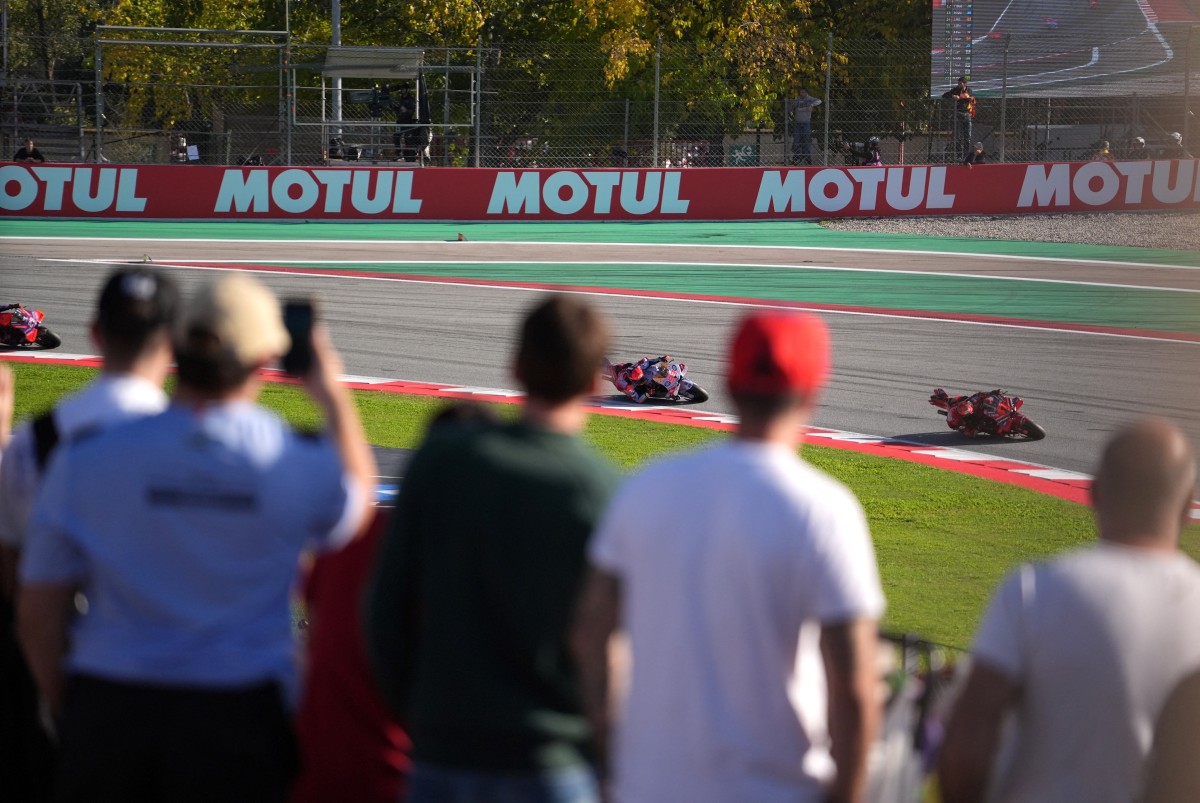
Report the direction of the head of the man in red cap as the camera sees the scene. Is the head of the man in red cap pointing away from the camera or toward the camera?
away from the camera

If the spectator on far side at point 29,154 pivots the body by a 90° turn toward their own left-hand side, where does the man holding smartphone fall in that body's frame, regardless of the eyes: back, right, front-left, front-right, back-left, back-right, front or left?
right

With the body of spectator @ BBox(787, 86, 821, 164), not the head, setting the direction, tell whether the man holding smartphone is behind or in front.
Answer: in front

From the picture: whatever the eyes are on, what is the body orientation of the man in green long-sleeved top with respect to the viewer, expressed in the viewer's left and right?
facing away from the viewer

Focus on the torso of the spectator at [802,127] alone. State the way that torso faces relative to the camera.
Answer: toward the camera

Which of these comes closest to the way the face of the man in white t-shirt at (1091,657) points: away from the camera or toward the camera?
away from the camera

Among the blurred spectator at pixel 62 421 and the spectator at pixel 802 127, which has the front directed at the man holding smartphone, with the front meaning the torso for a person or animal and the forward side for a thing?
the spectator

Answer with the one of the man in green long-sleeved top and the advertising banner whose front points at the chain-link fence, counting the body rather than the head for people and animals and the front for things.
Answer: the man in green long-sleeved top

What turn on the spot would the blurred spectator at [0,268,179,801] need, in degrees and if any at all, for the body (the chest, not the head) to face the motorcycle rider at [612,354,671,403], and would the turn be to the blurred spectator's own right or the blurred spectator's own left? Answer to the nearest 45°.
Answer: approximately 45° to the blurred spectator's own right

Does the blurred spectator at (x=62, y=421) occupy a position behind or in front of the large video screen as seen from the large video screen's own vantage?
in front

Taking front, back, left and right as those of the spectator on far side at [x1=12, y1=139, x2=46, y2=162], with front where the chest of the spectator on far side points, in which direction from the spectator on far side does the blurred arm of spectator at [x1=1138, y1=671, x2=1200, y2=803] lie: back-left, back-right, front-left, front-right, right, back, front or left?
front

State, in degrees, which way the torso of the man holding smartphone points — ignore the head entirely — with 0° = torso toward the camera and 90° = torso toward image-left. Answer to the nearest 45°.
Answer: approximately 180°

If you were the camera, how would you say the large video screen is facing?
facing the viewer

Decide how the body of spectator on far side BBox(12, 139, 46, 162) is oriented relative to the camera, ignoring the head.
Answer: toward the camera

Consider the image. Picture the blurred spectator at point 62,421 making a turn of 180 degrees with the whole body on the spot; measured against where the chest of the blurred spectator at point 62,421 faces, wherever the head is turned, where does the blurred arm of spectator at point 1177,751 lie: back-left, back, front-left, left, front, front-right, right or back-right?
front-left

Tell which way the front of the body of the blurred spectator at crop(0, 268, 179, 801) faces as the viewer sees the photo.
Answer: away from the camera

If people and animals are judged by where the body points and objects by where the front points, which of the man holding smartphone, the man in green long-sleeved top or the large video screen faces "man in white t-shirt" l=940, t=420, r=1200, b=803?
the large video screen

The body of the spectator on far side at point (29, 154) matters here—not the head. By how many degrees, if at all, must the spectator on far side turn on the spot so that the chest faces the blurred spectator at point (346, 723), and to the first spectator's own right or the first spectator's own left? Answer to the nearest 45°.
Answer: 0° — they already face them

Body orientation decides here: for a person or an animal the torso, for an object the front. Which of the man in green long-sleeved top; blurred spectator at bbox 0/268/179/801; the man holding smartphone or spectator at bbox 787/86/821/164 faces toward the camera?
the spectator
